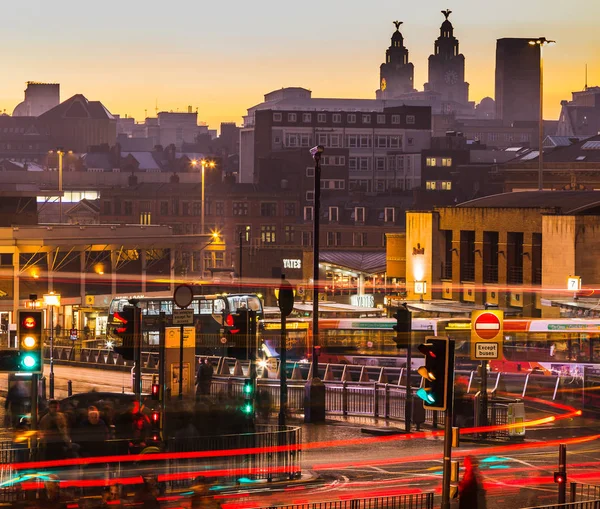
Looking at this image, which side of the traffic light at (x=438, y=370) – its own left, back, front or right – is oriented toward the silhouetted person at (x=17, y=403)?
right

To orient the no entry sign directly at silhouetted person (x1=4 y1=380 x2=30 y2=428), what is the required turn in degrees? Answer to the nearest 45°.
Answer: approximately 90° to its right

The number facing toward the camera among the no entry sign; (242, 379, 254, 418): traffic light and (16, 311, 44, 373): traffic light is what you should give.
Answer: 3

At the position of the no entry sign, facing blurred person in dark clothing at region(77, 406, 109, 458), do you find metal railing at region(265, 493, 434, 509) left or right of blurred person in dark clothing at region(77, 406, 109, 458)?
left

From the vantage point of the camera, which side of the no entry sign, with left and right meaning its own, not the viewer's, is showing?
front

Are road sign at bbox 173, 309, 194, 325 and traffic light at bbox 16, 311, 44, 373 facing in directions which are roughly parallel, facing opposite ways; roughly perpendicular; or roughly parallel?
roughly parallel

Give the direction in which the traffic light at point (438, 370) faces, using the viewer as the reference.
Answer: facing the viewer and to the left of the viewer

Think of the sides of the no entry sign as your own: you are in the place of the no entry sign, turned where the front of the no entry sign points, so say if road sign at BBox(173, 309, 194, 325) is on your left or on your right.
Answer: on your right

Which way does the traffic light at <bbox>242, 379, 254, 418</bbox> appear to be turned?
toward the camera
